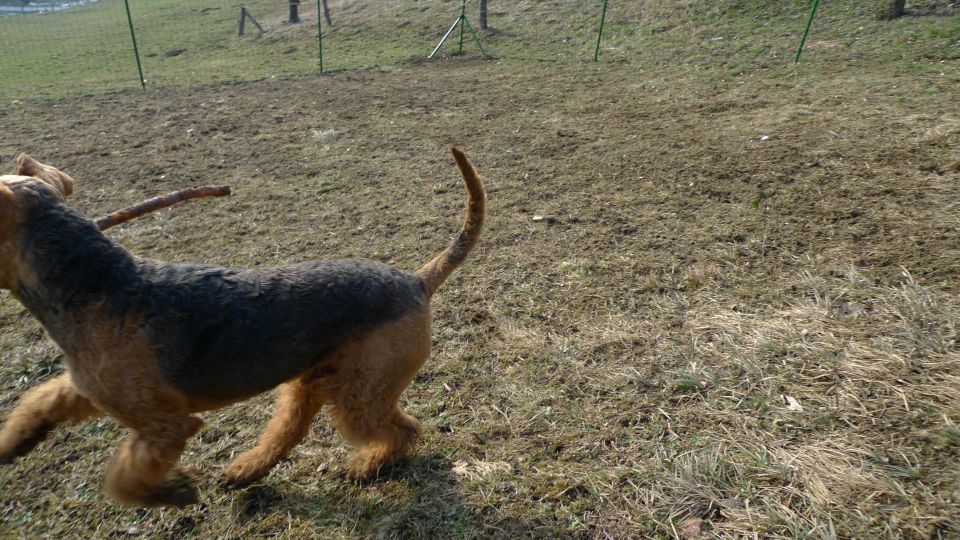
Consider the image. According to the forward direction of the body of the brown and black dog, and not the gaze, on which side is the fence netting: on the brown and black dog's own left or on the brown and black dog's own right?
on the brown and black dog's own right

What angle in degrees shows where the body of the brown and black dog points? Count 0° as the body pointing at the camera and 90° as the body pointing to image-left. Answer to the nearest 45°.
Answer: approximately 90°
